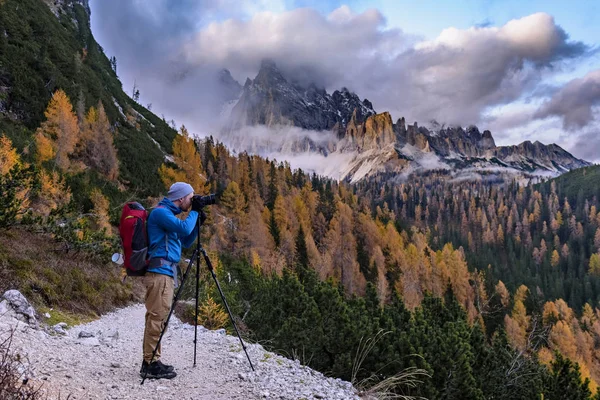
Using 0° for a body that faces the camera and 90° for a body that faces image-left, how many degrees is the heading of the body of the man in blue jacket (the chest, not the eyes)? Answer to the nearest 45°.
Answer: approximately 270°

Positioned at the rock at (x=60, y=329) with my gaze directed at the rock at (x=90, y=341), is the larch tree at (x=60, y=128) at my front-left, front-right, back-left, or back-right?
back-left

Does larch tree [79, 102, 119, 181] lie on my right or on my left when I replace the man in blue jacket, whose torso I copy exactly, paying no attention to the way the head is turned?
on my left

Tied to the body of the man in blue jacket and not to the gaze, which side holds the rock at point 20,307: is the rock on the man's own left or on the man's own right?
on the man's own left

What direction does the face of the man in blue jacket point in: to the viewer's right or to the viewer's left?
to the viewer's right
